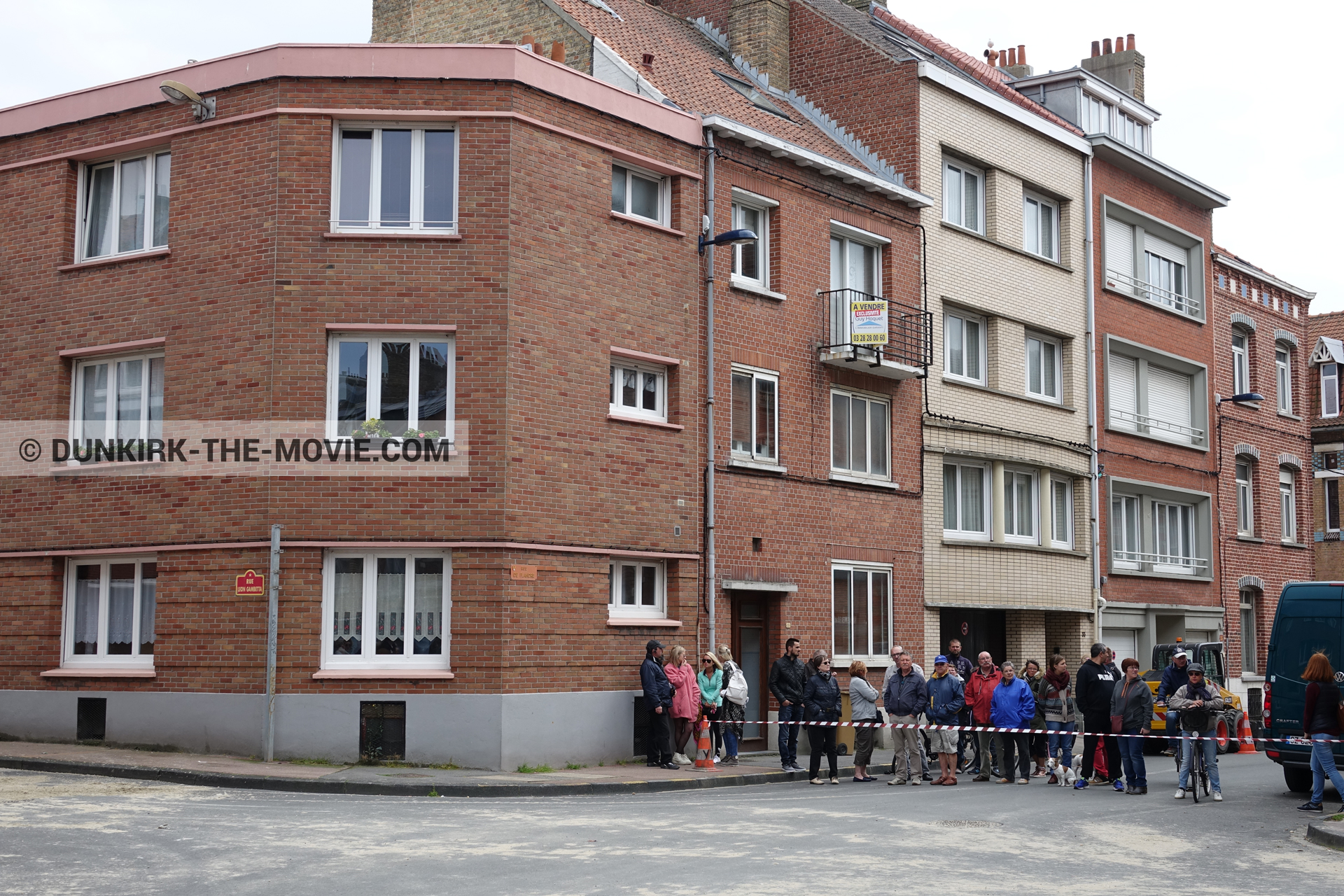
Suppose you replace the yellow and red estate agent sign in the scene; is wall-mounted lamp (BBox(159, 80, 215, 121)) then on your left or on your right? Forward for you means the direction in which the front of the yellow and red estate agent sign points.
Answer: on your right

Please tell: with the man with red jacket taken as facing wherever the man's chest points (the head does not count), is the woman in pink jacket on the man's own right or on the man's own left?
on the man's own right

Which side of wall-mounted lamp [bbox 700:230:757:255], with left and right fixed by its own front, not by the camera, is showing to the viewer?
right

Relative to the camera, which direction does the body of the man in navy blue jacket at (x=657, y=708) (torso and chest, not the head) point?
to the viewer's right

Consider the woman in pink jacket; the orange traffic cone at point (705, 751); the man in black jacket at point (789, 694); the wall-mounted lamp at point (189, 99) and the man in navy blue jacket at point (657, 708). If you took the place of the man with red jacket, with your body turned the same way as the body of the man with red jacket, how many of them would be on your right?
5

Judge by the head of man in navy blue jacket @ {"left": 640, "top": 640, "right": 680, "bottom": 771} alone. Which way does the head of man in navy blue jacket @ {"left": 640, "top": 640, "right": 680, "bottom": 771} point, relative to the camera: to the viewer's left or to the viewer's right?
to the viewer's right

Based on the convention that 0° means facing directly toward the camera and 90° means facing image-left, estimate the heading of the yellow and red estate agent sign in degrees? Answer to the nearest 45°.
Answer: approximately 0°
